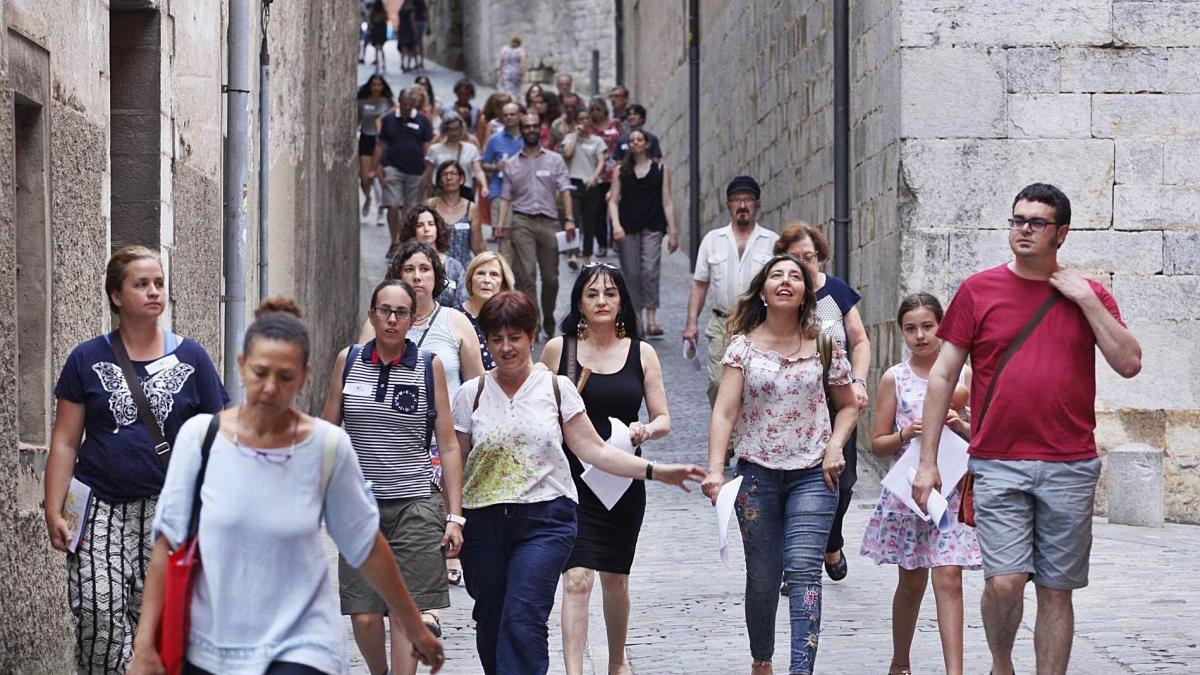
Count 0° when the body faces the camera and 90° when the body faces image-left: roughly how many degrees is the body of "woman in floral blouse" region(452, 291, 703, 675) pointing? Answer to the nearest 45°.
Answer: approximately 0°

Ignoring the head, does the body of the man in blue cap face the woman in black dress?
yes

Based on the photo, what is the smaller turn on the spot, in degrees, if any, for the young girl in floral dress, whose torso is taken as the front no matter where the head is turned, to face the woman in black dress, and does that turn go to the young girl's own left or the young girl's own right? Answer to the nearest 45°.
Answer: approximately 90° to the young girl's own right

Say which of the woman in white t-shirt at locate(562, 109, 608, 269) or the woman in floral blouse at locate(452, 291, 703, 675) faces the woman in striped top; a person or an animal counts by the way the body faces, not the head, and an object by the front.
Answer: the woman in white t-shirt

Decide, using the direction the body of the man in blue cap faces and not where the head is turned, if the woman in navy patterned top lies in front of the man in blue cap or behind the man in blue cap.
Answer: in front

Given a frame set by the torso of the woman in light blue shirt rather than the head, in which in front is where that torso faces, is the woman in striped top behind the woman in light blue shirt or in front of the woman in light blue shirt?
behind

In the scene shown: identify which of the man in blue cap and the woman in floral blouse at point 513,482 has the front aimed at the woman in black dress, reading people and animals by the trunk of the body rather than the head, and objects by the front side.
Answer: the man in blue cap

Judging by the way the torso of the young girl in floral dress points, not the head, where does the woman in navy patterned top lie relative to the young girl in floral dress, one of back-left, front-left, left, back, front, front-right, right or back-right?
front-right

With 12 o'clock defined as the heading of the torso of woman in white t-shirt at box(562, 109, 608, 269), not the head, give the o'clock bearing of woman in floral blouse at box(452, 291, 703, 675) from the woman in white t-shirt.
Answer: The woman in floral blouse is roughly at 12 o'clock from the woman in white t-shirt.
